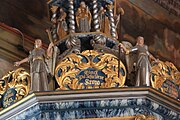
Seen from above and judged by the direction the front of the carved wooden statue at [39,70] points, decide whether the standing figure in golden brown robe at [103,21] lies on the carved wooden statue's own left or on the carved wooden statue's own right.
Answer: on the carved wooden statue's own left

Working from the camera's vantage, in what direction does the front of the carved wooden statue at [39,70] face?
facing the viewer
